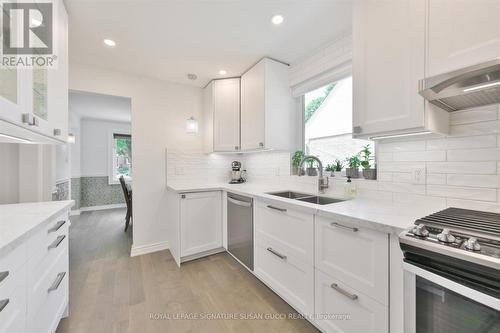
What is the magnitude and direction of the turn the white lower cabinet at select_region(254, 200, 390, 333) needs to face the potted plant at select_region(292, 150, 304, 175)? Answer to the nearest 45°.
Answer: approximately 135° to its right

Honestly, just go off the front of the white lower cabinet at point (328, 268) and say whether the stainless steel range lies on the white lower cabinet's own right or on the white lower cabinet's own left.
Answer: on the white lower cabinet's own left

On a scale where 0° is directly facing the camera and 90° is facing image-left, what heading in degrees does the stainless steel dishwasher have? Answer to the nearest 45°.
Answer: approximately 45°

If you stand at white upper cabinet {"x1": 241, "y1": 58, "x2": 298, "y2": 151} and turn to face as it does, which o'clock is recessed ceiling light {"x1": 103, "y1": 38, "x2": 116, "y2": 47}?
The recessed ceiling light is roughly at 1 o'clock from the white upper cabinet.

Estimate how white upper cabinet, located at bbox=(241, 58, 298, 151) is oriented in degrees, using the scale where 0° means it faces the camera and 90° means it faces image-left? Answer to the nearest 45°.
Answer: approximately 45°

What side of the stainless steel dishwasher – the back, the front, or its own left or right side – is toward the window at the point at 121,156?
right

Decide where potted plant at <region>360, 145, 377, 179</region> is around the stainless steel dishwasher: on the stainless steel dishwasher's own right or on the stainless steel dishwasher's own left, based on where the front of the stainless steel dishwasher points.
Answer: on the stainless steel dishwasher's own left

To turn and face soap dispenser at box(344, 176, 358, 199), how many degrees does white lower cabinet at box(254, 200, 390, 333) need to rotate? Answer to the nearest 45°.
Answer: approximately 135° to its right

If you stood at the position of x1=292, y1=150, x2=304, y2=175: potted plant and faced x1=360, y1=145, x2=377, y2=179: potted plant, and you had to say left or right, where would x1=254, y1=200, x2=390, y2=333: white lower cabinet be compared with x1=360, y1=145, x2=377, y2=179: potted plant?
right
